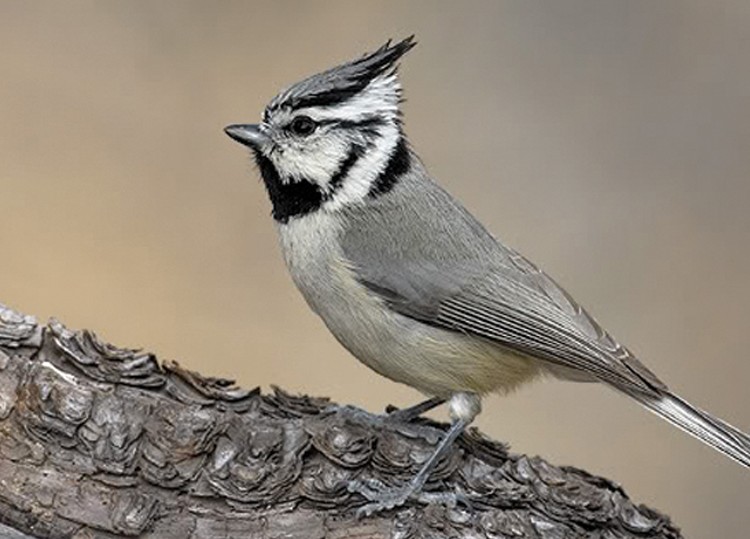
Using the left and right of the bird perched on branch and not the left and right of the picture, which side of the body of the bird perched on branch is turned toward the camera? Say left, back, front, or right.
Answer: left
